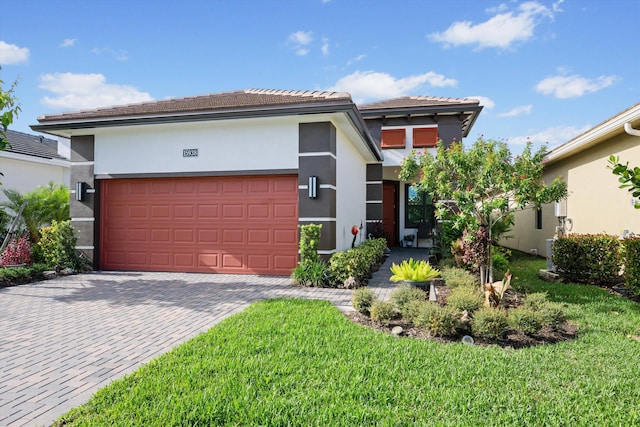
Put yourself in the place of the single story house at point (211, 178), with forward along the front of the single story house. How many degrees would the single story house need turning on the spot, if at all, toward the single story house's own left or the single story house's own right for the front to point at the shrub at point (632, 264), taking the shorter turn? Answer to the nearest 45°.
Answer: approximately 45° to the single story house's own left

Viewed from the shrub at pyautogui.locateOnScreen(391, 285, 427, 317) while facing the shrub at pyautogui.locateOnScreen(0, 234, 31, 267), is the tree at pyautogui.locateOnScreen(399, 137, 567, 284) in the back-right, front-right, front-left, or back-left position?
back-right

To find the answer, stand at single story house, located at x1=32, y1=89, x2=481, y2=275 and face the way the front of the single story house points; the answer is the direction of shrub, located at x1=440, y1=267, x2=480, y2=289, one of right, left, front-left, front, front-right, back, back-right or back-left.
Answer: front-left

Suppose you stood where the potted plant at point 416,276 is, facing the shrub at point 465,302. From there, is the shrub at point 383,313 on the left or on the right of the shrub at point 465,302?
right

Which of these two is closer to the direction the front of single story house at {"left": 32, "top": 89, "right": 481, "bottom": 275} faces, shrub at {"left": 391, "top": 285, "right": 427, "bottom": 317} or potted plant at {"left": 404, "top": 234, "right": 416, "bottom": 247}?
the shrub

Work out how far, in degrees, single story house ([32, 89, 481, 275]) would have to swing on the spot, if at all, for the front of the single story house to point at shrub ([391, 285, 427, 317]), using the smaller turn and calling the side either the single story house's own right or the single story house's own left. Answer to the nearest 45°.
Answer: approximately 45° to the single story house's own left

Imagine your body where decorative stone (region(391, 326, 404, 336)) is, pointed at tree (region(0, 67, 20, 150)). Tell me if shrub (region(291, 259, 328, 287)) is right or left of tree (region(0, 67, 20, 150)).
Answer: right

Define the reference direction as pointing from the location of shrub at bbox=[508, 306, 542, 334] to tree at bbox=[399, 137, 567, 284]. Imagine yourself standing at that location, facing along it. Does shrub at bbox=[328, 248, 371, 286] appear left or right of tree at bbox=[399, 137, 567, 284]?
left

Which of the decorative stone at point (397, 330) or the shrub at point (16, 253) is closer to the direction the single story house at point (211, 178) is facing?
the decorative stone

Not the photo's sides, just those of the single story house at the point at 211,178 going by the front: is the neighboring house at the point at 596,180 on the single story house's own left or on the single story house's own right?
on the single story house's own left

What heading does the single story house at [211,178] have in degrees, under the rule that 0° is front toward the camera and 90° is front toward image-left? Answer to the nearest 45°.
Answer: approximately 0°

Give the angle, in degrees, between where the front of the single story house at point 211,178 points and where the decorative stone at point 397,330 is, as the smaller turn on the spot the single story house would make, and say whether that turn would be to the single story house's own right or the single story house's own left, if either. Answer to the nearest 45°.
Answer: approximately 45° to the single story house's own left

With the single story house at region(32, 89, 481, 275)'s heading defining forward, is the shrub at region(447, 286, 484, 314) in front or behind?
in front
